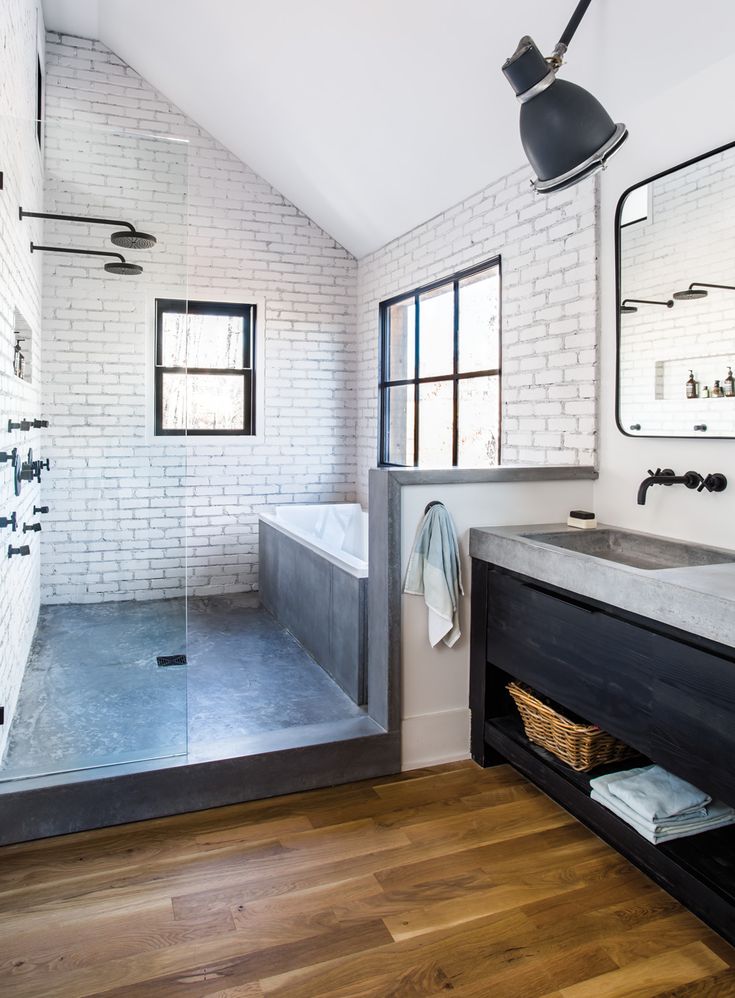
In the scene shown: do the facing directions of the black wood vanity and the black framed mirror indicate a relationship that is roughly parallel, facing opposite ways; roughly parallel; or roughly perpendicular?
roughly parallel

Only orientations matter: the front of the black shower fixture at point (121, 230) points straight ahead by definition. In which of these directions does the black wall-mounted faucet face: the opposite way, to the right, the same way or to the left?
the opposite way

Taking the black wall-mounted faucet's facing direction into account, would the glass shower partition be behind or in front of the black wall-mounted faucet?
in front

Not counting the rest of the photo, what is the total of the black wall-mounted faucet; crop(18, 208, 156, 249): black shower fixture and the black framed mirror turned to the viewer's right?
1

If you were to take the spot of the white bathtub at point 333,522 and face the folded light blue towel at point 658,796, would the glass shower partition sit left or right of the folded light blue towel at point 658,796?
right

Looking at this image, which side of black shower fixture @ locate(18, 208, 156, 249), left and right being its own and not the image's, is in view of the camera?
right

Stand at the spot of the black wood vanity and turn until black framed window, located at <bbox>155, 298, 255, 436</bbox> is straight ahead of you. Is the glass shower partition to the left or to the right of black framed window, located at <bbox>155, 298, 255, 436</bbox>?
left

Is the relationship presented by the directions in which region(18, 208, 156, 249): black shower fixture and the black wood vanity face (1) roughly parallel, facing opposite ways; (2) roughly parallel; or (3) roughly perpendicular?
roughly parallel, facing opposite ways

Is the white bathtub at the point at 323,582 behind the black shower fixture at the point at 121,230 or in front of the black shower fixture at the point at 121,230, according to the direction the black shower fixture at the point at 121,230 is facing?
in front

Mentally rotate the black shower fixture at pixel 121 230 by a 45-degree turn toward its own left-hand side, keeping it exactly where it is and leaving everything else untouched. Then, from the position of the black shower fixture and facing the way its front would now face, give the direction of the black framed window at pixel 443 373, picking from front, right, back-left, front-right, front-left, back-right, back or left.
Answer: front

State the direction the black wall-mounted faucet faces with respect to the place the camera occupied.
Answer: facing the viewer and to the left of the viewer
